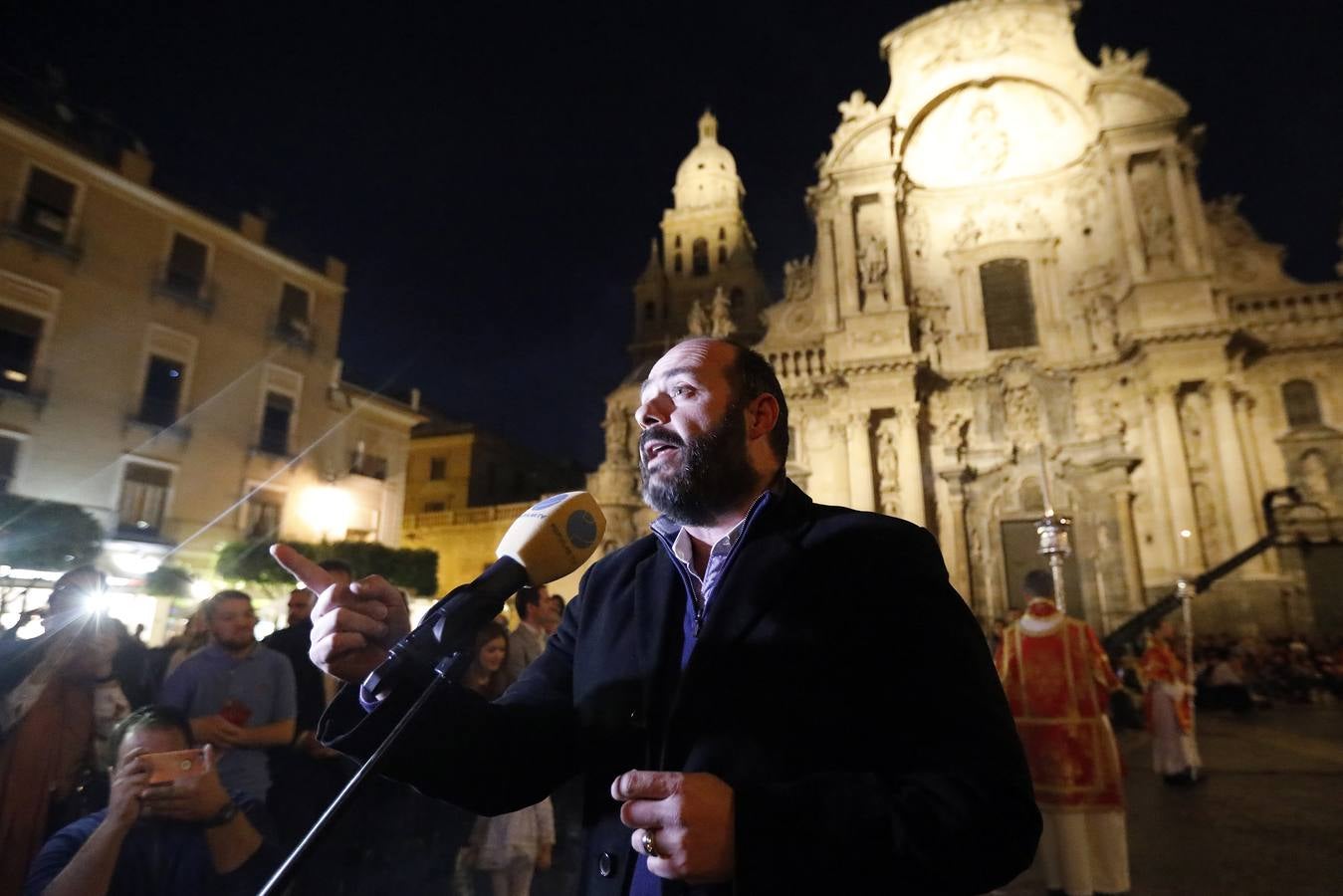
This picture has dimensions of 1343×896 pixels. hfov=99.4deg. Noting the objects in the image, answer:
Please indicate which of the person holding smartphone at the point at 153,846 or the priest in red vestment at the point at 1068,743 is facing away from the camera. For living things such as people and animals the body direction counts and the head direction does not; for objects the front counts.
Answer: the priest in red vestment

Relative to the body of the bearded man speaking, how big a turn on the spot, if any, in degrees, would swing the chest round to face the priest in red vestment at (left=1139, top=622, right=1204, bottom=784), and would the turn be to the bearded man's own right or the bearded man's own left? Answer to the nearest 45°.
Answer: approximately 180°

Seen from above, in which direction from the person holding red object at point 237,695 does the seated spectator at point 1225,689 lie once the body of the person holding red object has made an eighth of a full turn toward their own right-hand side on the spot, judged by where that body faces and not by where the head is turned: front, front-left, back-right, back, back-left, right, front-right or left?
back-left

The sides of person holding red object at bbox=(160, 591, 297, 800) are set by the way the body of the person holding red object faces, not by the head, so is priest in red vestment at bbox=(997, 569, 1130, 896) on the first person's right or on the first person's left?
on the first person's left

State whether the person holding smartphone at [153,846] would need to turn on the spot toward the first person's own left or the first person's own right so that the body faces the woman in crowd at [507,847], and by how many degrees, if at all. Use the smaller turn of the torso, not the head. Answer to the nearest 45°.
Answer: approximately 135° to the first person's own left

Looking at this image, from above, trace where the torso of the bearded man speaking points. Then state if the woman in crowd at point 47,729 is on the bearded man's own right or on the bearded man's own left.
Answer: on the bearded man's own right

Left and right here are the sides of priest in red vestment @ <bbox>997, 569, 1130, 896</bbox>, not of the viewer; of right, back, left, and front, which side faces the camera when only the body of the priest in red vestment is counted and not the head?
back

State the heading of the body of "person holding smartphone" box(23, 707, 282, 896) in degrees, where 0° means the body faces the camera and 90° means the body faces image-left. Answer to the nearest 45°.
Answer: approximately 0°
